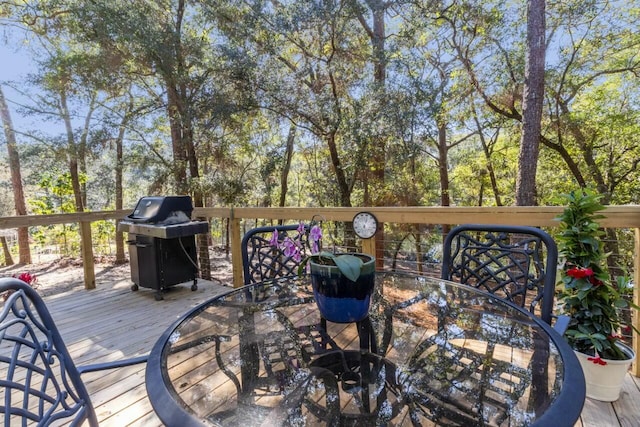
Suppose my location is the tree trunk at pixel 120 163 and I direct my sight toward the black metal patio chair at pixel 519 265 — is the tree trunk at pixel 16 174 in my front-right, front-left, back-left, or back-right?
back-right

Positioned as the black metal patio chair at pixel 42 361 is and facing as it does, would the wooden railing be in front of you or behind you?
in front

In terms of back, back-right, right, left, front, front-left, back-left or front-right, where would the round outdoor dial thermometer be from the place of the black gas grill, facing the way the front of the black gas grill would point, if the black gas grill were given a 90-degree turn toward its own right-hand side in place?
back

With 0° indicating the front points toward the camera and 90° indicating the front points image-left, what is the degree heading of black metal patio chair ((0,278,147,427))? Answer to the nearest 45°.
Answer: approximately 225°

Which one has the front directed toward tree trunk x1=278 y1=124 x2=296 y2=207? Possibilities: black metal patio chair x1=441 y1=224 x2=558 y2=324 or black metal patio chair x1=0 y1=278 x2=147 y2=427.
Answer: black metal patio chair x1=0 y1=278 x2=147 y2=427

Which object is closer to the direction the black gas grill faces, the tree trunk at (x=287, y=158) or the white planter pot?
the white planter pot

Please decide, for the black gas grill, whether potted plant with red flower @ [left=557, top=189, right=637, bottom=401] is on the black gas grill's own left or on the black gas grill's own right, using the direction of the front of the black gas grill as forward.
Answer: on the black gas grill's own left

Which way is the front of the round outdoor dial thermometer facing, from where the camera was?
facing the viewer

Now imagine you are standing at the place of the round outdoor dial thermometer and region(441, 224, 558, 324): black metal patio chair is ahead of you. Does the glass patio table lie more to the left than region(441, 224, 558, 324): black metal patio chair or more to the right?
right

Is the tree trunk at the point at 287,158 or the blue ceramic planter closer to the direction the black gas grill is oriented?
the blue ceramic planter

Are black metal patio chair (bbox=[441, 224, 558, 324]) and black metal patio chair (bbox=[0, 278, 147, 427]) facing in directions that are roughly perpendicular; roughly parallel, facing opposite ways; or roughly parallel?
roughly perpendicular
